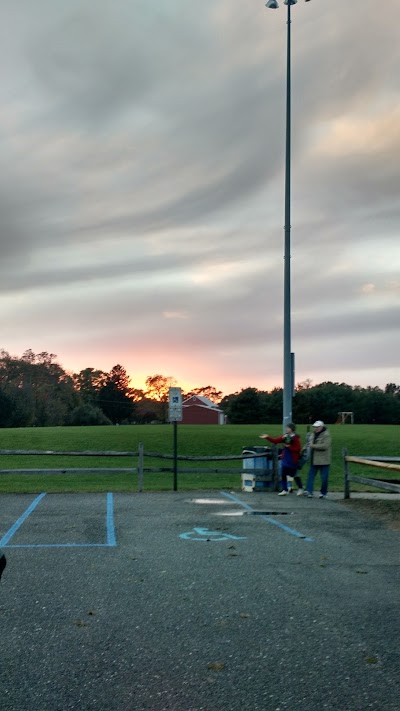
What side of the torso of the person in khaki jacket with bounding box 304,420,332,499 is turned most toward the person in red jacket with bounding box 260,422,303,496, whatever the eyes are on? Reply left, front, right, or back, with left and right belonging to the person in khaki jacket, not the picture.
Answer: right

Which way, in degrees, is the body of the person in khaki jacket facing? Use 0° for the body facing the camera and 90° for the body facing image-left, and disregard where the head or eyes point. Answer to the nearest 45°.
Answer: approximately 45°

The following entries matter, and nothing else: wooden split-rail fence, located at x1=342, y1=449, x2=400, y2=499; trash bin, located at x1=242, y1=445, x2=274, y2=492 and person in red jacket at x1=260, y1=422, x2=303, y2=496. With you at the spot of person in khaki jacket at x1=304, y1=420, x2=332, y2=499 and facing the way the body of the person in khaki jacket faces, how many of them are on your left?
1

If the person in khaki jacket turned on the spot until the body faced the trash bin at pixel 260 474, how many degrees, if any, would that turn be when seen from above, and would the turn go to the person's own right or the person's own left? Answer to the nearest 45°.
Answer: approximately 90° to the person's own right

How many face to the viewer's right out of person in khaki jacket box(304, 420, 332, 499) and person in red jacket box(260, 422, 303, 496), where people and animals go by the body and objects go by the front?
0

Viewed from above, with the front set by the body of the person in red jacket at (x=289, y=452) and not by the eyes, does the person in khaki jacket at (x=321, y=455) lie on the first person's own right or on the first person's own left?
on the first person's own left

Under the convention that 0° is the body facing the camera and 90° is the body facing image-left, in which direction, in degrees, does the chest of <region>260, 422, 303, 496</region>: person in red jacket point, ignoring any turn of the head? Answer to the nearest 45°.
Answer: approximately 45°
